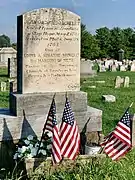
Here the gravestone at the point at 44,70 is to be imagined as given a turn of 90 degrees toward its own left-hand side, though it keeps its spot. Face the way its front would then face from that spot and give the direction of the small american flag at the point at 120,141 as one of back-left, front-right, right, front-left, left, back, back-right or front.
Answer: front-right

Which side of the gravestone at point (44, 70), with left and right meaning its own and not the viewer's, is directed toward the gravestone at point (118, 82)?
back

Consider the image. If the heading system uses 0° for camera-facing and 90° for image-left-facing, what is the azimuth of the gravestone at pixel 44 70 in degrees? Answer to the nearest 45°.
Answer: approximately 0°

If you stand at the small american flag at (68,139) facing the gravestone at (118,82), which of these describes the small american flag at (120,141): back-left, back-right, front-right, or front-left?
front-right

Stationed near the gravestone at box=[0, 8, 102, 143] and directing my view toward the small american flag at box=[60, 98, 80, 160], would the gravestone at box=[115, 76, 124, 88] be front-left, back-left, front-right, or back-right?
back-left
